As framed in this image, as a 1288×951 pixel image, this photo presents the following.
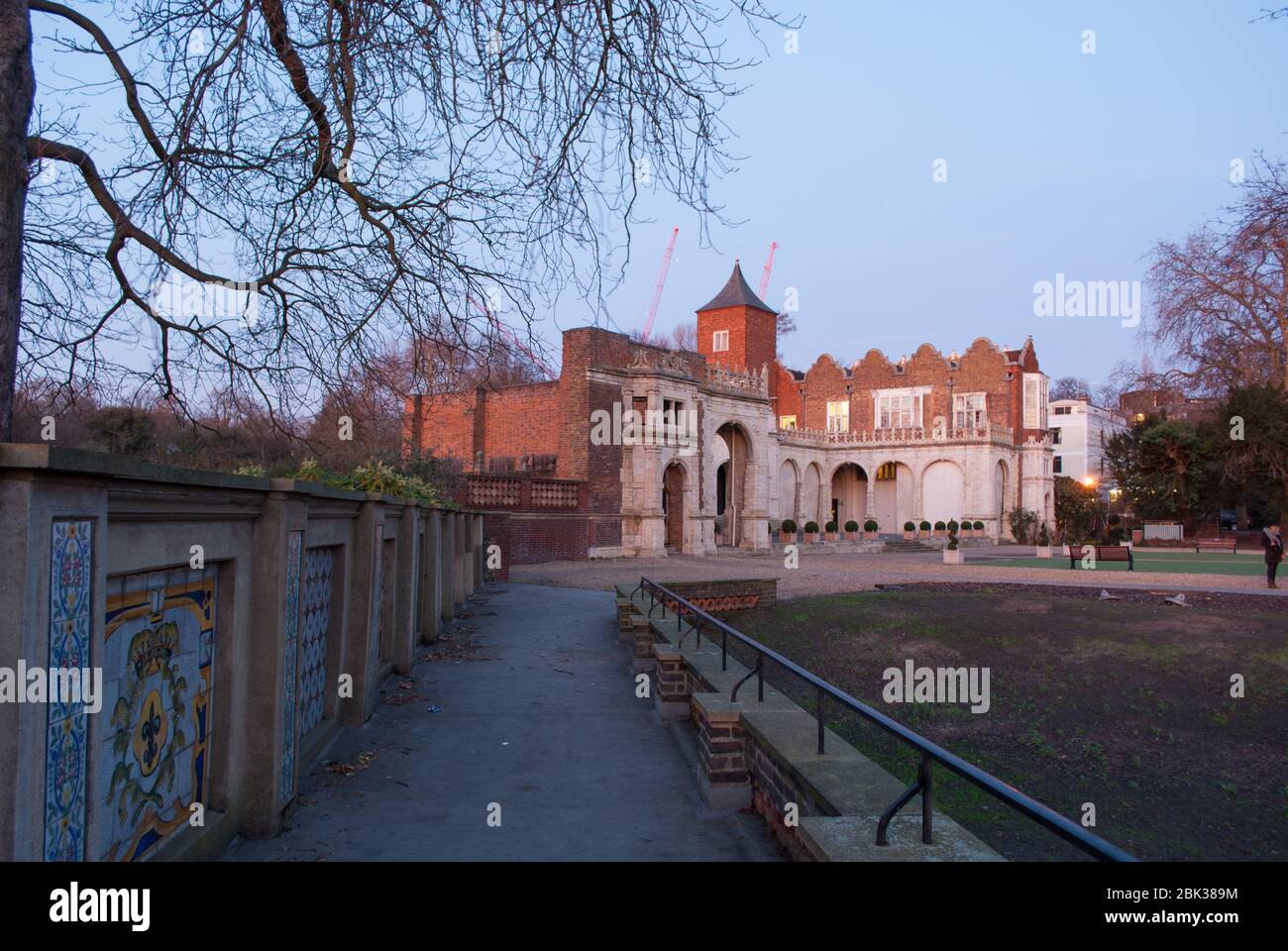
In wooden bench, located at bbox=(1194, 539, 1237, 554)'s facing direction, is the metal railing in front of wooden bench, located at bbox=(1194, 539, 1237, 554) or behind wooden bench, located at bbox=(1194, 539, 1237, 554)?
in front

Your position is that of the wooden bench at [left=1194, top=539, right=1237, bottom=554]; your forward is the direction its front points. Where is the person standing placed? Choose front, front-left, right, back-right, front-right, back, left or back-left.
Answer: front

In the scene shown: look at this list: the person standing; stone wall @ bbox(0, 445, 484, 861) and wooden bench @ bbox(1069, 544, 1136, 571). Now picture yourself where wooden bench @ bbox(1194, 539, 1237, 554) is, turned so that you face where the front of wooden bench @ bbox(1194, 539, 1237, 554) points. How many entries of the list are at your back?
0

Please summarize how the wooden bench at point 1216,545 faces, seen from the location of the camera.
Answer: facing the viewer

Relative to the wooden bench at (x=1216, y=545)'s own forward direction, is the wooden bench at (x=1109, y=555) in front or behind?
in front

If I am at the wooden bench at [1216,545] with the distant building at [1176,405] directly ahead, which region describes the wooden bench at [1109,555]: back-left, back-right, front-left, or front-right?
back-left

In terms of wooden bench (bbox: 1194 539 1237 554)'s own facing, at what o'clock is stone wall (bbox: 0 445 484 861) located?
The stone wall is roughly at 12 o'clock from the wooden bench.
